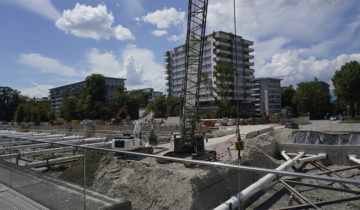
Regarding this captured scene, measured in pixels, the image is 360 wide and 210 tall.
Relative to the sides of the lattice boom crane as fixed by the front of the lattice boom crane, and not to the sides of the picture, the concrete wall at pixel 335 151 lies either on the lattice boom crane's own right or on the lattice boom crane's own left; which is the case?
on the lattice boom crane's own left
